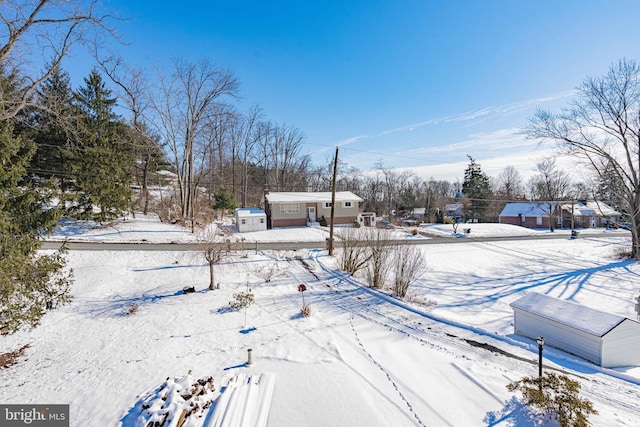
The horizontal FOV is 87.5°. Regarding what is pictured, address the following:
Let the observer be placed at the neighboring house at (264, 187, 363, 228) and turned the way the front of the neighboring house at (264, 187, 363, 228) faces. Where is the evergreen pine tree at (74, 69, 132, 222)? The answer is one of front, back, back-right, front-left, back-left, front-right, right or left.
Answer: front-right

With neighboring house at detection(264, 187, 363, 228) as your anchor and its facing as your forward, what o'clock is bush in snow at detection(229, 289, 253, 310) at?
The bush in snow is roughly at 12 o'clock from the neighboring house.

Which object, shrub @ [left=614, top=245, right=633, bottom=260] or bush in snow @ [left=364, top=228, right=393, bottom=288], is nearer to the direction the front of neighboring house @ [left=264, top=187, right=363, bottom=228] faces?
the bush in snow

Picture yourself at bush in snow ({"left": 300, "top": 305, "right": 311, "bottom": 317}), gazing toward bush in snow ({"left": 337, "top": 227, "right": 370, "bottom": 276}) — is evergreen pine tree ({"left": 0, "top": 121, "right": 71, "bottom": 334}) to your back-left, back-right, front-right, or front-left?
back-left

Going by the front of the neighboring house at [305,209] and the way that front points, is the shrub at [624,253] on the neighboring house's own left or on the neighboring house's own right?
on the neighboring house's own left

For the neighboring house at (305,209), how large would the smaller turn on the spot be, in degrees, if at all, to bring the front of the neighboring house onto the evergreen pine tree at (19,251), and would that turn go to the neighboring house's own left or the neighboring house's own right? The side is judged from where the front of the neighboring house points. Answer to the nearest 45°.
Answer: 0° — it already faces it

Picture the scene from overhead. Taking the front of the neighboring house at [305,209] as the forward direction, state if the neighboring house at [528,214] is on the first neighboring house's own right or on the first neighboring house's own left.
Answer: on the first neighboring house's own left

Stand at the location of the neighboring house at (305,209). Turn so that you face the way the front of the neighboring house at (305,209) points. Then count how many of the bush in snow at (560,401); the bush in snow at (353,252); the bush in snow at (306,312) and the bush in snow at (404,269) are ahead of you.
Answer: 4

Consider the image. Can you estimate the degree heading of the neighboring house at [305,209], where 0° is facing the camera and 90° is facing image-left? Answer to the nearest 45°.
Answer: approximately 0°

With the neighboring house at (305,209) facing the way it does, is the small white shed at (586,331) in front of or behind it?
in front

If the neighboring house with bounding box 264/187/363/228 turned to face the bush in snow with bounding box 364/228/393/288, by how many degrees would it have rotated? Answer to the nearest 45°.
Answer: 0° — it already faces it
